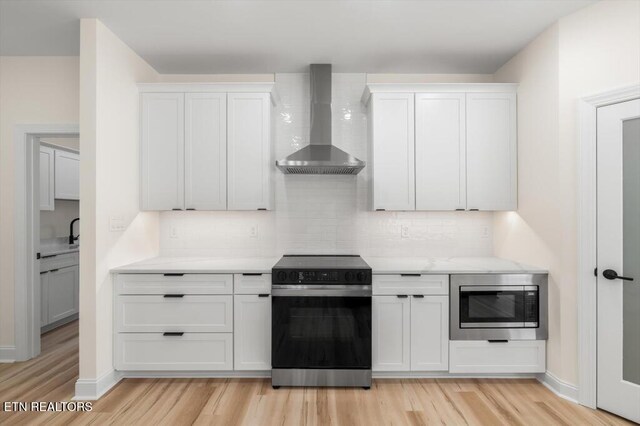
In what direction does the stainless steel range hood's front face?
toward the camera

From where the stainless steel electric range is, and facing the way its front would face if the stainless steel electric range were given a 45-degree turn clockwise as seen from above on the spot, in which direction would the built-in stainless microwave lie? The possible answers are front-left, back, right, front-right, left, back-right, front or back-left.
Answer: back-left

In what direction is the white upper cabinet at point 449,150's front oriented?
toward the camera
